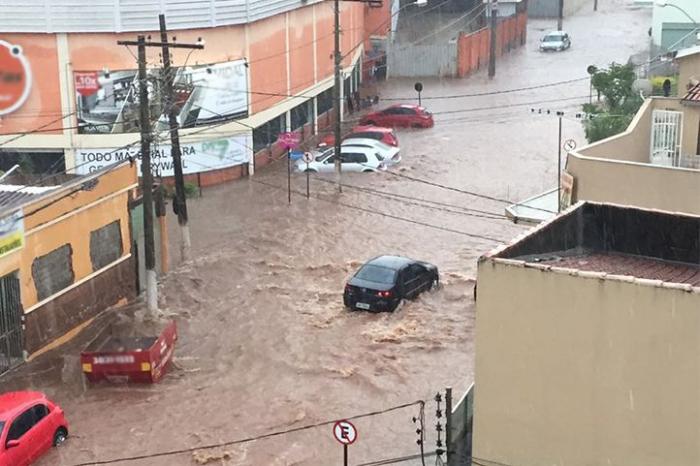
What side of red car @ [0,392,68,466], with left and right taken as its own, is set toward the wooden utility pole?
back

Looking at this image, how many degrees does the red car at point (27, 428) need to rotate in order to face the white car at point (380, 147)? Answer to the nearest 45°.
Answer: approximately 180°

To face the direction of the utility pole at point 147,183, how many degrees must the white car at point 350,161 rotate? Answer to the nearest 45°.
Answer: approximately 90° to its left

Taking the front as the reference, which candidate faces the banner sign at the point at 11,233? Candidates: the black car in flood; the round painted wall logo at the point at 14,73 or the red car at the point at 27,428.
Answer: the round painted wall logo at the point at 14,73

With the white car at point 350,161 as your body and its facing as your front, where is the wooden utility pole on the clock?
The wooden utility pole is roughly at 10 o'clock from the white car.

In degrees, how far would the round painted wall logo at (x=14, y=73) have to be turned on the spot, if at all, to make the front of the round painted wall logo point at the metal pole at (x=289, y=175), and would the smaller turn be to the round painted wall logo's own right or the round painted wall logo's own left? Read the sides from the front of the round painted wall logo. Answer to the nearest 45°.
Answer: approximately 90° to the round painted wall logo's own left

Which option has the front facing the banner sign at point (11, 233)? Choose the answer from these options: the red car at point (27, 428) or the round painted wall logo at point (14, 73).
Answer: the round painted wall logo at point (14, 73)

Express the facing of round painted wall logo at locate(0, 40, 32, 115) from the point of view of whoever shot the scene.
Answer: facing the viewer

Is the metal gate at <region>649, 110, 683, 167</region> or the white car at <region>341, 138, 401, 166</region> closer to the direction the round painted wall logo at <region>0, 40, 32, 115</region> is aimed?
the metal gate

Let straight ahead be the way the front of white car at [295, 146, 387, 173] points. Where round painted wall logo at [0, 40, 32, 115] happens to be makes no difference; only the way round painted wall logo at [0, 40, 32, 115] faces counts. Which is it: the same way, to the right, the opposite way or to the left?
to the left

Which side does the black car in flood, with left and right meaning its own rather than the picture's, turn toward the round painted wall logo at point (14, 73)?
left

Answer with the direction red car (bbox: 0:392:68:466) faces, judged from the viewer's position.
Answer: facing the viewer and to the left of the viewer

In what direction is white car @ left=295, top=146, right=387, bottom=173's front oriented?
to the viewer's left

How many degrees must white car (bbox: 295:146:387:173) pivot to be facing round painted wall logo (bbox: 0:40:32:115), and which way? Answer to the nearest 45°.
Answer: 0° — it already faces it

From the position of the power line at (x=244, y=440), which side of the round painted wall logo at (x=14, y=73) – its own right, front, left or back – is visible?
front

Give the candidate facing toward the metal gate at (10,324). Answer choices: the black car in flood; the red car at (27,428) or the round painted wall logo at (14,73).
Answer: the round painted wall logo
